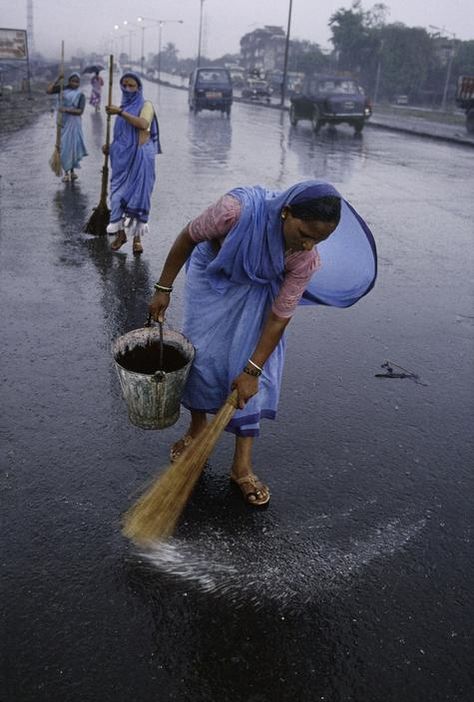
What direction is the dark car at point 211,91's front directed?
away from the camera

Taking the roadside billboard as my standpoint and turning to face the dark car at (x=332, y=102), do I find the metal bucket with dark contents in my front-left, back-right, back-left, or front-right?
front-right

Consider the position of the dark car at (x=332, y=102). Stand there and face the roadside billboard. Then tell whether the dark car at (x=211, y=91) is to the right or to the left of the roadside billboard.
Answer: right

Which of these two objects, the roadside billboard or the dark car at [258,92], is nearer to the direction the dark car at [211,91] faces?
the dark car
